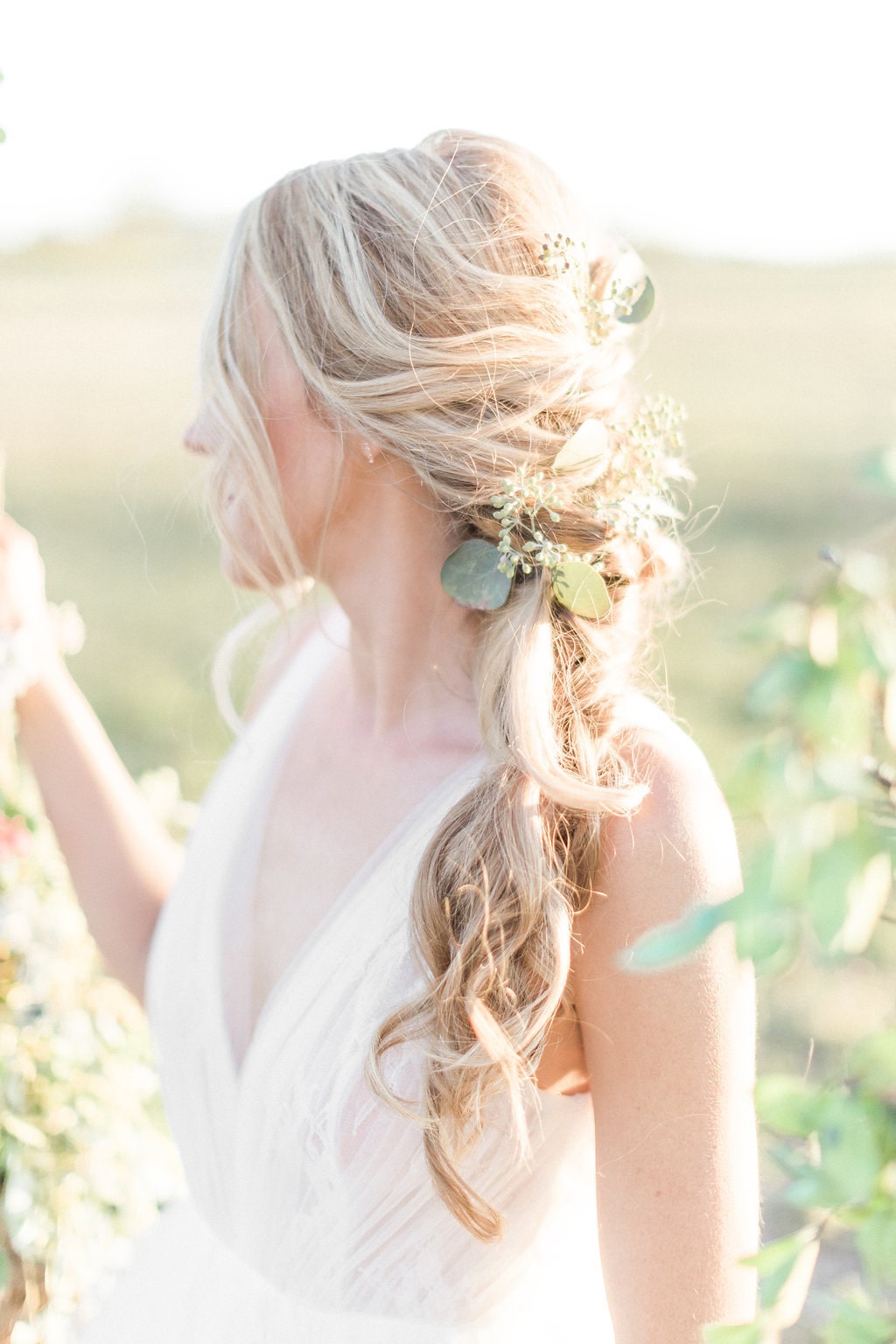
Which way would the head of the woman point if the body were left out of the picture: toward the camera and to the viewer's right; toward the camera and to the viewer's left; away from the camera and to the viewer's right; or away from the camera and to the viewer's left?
away from the camera and to the viewer's left

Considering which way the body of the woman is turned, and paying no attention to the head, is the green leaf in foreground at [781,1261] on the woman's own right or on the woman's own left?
on the woman's own left

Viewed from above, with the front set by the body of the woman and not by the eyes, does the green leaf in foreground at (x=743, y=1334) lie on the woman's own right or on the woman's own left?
on the woman's own left

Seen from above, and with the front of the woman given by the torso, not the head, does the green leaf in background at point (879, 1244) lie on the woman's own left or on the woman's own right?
on the woman's own left

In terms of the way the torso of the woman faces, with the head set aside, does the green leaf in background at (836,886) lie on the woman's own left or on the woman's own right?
on the woman's own left

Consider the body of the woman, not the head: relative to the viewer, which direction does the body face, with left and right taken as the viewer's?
facing the viewer and to the left of the viewer

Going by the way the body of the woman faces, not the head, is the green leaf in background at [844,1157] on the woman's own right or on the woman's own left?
on the woman's own left
